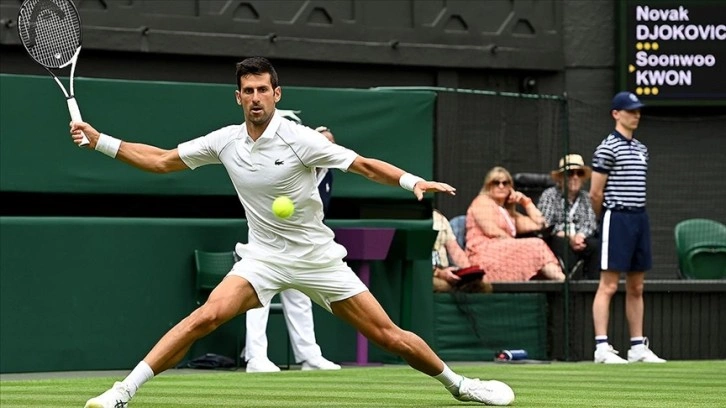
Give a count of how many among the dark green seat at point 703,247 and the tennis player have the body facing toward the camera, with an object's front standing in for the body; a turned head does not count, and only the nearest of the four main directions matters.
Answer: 2

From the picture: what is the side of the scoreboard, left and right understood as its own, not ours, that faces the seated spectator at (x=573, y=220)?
front

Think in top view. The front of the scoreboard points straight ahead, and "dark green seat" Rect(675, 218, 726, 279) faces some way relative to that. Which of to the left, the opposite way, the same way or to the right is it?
the same way

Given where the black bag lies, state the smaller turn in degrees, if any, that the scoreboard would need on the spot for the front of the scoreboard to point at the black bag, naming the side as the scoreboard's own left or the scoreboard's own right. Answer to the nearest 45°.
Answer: approximately 45° to the scoreboard's own right

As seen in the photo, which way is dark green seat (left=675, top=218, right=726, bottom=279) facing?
toward the camera

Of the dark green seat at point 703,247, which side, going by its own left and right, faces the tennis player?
front

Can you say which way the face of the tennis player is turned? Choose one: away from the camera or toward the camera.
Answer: toward the camera

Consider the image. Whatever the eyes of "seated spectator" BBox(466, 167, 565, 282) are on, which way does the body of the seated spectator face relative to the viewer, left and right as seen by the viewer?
facing the viewer and to the right of the viewer

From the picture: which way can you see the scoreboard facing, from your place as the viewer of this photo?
facing the viewer

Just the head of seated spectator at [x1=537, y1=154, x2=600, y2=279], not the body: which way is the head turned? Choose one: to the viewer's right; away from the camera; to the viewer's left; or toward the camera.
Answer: toward the camera

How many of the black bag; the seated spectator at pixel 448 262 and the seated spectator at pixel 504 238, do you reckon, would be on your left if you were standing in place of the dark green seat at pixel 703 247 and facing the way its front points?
0

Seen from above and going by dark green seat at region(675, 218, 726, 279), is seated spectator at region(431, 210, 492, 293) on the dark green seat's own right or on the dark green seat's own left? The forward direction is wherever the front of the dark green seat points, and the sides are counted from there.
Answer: on the dark green seat's own right
